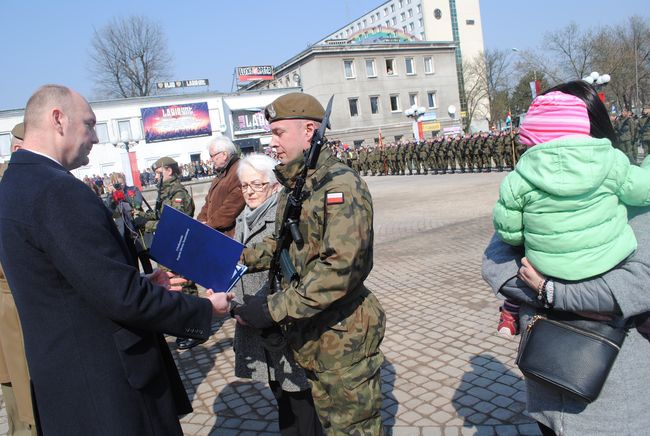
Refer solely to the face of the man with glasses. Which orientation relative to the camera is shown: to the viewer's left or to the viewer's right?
to the viewer's left

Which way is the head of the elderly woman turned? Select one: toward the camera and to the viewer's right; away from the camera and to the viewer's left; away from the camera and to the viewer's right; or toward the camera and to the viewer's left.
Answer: toward the camera and to the viewer's left

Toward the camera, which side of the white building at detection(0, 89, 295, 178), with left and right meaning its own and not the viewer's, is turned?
front

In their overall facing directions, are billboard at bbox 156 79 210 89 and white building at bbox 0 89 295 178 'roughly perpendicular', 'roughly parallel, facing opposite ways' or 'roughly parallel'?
roughly parallel

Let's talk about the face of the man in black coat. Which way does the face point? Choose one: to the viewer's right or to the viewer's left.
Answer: to the viewer's right

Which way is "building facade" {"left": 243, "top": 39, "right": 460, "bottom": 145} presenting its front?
toward the camera

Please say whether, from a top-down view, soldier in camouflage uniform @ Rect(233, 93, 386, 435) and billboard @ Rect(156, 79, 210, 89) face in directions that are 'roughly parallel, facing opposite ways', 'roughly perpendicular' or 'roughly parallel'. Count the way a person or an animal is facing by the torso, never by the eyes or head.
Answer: roughly perpendicular

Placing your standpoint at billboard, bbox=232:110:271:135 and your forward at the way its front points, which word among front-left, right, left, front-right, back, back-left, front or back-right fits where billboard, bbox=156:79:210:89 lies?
back-right

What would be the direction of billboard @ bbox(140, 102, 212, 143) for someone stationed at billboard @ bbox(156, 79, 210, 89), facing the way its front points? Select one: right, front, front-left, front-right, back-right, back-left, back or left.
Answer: front

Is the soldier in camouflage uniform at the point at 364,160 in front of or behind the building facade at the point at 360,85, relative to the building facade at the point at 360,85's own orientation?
in front

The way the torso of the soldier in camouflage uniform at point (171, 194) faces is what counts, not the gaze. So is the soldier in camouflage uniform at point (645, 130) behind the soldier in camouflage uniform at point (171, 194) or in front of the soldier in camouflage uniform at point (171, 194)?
behind

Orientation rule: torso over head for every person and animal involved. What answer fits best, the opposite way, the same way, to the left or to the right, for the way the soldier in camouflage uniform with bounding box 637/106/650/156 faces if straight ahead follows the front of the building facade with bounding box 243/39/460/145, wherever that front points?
to the right

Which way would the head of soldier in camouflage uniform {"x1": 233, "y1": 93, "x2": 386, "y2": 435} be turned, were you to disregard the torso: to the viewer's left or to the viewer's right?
to the viewer's left

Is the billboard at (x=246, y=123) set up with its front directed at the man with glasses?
yes

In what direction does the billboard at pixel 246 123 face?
toward the camera

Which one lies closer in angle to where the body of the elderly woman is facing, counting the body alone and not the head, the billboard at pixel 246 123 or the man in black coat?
the man in black coat

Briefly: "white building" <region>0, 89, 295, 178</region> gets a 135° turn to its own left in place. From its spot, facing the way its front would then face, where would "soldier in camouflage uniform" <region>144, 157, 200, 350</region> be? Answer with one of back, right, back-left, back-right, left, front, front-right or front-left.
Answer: back-right
